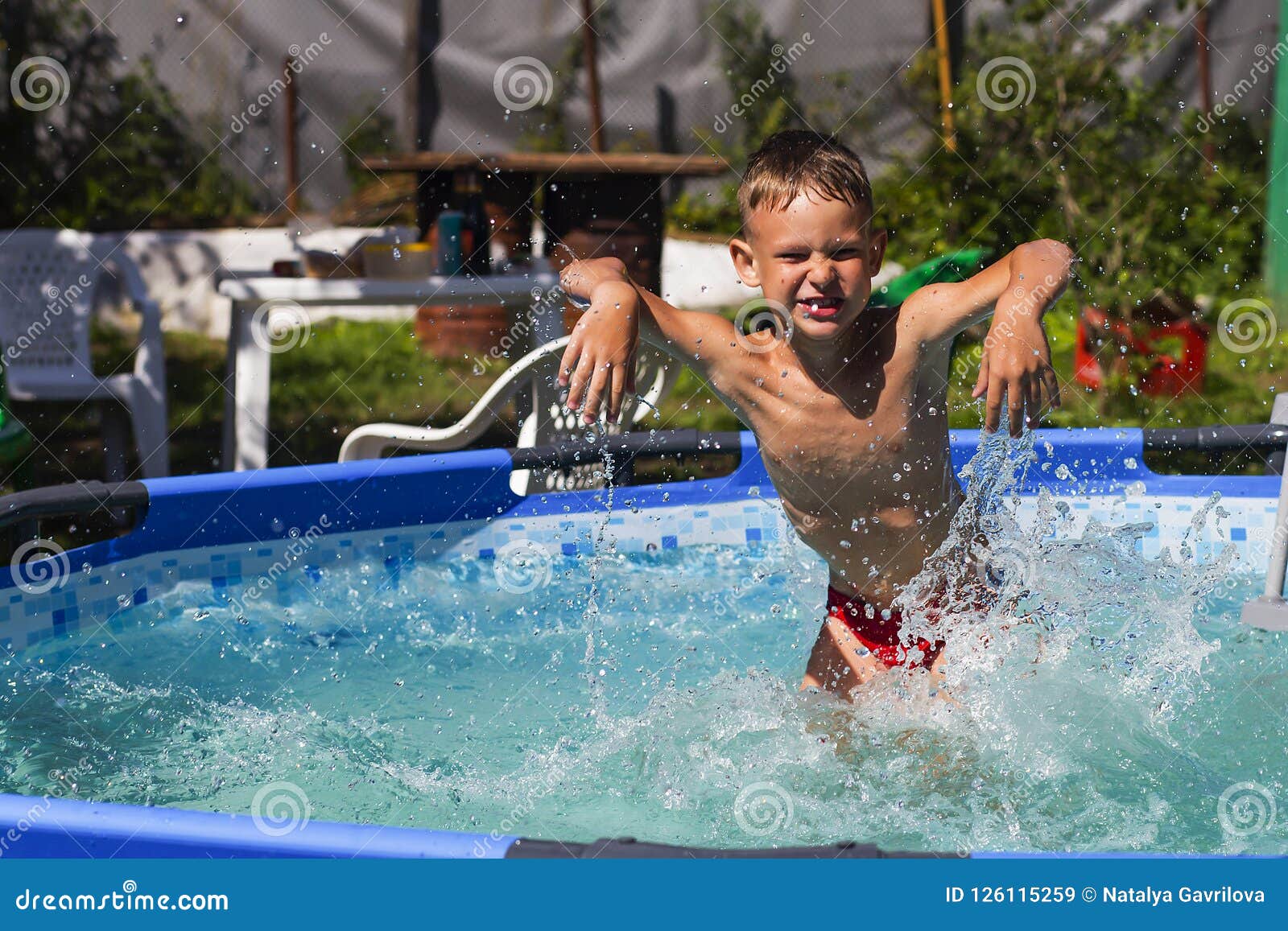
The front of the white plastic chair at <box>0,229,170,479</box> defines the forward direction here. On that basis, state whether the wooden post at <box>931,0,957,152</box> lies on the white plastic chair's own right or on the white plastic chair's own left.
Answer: on the white plastic chair's own left

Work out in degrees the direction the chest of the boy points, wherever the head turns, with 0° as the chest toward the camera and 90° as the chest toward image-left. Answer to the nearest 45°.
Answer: approximately 0°

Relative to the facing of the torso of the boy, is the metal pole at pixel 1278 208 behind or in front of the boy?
behind

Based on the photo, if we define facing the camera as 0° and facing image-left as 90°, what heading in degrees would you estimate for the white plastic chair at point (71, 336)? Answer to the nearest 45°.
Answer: approximately 0°

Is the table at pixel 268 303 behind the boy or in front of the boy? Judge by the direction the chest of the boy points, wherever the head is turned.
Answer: behind

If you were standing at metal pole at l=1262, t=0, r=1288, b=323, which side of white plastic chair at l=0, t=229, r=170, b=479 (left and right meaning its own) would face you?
left

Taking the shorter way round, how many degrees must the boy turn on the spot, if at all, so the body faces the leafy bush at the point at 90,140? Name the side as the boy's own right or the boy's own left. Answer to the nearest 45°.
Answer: approximately 135° to the boy's own right

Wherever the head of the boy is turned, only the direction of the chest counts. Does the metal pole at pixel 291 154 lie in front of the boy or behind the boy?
behind

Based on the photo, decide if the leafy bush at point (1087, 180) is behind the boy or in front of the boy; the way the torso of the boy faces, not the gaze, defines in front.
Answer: behind
